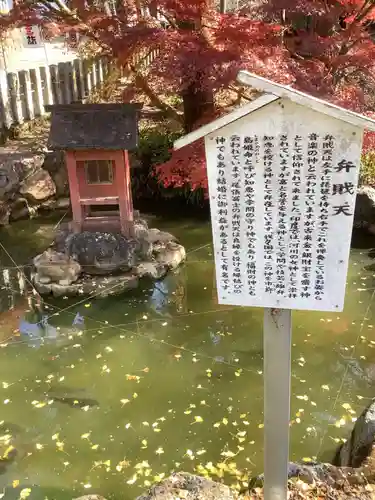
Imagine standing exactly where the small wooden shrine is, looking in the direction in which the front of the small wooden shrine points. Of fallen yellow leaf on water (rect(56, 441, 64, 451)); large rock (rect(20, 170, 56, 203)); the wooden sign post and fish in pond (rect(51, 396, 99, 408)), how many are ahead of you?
3

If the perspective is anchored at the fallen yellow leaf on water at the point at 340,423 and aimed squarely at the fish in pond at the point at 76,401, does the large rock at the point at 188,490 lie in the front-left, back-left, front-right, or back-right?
front-left

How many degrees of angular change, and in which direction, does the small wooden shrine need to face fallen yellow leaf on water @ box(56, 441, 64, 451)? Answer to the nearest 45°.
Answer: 0° — it already faces it

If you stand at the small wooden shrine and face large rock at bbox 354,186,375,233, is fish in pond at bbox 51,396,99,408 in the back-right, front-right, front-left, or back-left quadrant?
back-right

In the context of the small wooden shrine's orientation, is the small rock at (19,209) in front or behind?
behind

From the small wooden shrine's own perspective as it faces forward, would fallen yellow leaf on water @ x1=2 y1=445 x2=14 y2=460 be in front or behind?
in front

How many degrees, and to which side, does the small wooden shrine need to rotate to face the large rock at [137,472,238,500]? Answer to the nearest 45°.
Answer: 0° — it already faces it

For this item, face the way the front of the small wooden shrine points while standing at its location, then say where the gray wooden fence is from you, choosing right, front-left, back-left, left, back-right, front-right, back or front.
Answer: back

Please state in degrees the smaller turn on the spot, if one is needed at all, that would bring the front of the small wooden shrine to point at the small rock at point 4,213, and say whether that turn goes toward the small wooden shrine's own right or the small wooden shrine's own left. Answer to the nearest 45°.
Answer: approximately 135° to the small wooden shrine's own right

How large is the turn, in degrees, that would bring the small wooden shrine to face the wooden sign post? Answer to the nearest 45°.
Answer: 0° — it already faces it

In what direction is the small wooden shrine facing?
toward the camera
